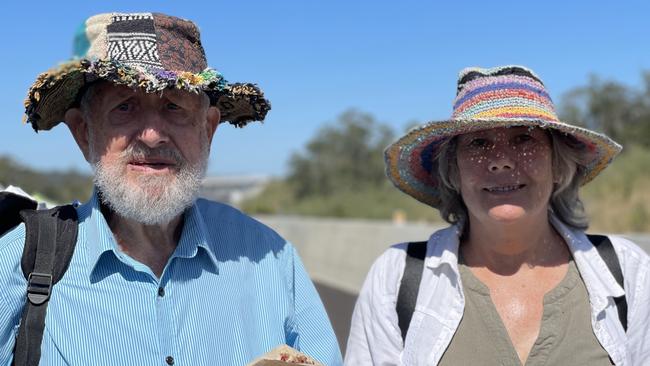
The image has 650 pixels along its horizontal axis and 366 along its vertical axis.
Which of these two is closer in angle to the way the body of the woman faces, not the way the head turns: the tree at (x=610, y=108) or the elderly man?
the elderly man

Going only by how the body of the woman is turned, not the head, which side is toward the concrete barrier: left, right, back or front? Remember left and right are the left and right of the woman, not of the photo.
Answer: back

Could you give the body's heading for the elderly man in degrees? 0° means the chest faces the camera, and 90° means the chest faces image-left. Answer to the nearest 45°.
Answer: approximately 0°

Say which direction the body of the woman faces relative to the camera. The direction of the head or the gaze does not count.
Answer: toward the camera

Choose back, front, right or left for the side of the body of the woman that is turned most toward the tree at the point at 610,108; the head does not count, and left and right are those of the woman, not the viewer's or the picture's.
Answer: back

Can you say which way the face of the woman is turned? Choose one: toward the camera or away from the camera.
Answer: toward the camera

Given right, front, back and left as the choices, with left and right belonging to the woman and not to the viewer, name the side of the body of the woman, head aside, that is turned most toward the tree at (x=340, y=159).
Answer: back

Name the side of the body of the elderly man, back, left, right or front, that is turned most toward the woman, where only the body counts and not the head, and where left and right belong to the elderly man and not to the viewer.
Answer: left

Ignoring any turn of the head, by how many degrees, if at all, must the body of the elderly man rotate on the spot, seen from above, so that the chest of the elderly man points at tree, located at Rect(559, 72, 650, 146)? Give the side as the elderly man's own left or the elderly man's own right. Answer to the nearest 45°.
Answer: approximately 135° to the elderly man's own left

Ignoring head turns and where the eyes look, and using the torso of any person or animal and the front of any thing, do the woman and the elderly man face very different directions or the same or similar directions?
same or similar directions

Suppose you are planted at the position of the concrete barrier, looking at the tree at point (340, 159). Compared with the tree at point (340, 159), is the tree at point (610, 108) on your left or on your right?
right

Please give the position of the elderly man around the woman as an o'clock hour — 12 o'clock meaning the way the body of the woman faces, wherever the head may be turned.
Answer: The elderly man is roughly at 2 o'clock from the woman.
